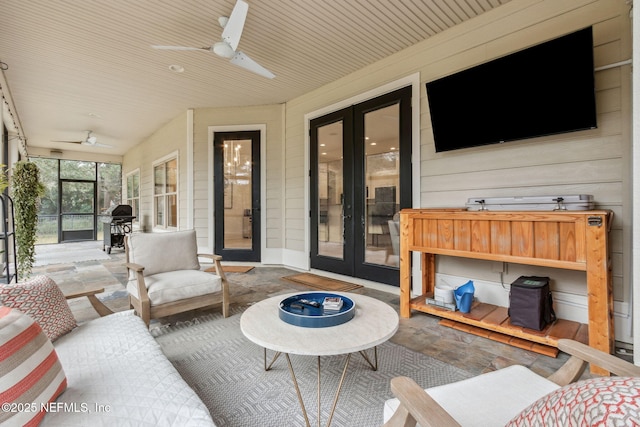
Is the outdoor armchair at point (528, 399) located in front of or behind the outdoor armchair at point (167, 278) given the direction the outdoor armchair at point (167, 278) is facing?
in front

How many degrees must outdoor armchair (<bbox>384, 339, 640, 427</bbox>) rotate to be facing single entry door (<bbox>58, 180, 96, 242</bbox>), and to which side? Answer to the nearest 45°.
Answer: approximately 45° to its left

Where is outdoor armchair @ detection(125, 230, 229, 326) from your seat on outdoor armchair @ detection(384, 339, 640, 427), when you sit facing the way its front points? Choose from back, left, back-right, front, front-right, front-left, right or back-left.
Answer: front-left

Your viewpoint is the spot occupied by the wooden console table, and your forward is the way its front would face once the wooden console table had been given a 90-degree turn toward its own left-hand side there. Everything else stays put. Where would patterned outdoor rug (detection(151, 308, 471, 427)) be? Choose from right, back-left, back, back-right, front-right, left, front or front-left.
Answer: right

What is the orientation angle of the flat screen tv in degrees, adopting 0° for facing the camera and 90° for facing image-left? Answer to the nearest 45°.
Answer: approximately 45°

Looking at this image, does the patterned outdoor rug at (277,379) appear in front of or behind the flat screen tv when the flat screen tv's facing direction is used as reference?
in front

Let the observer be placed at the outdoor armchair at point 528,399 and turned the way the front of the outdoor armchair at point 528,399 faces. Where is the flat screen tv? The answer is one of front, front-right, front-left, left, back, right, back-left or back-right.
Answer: front-right

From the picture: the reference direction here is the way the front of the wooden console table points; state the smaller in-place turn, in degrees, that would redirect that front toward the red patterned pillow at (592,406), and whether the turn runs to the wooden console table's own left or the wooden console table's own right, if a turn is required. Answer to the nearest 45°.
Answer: approximately 45° to the wooden console table's own left

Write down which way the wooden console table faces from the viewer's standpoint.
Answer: facing the viewer and to the left of the viewer

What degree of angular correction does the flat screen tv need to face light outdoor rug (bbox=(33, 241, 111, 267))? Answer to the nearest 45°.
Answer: approximately 45° to its right

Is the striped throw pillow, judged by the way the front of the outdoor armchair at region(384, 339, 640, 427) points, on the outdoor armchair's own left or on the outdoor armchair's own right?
on the outdoor armchair's own left

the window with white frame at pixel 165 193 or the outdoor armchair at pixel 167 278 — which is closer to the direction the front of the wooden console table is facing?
the outdoor armchair

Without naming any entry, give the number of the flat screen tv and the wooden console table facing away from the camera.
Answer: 0

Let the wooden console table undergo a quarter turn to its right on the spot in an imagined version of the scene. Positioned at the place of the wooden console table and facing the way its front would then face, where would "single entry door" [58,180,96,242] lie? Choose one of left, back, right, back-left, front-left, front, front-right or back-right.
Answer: front-left
